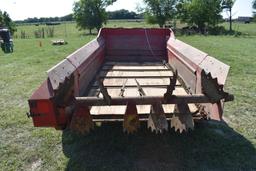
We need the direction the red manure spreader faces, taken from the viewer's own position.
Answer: facing away from the viewer

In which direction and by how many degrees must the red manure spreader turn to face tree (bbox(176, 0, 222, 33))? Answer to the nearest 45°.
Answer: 0° — it already faces it

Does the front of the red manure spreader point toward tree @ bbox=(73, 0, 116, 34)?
yes
